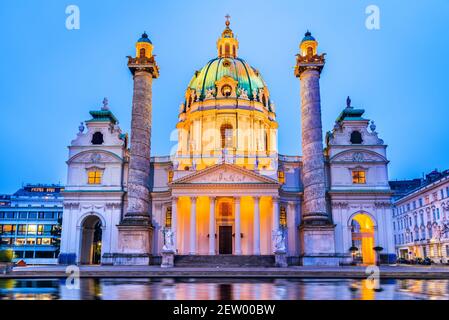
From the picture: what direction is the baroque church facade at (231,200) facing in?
toward the camera
